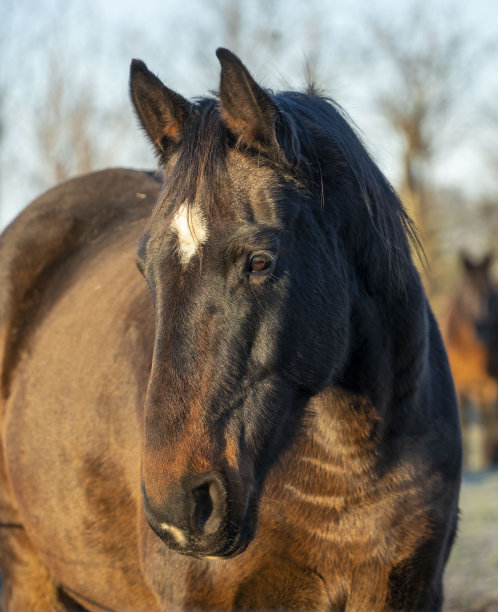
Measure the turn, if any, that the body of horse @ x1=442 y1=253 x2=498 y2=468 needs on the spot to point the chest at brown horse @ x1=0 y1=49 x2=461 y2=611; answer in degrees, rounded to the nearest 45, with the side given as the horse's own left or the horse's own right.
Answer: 0° — it already faces it

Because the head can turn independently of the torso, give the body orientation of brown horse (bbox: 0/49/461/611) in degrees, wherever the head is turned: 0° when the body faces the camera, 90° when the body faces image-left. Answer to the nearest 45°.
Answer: approximately 315°

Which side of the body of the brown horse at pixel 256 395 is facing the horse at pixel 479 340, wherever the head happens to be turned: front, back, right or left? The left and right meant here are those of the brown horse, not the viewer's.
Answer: left

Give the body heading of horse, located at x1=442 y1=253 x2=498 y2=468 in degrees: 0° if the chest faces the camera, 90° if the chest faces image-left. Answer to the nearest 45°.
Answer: approximately 0°
